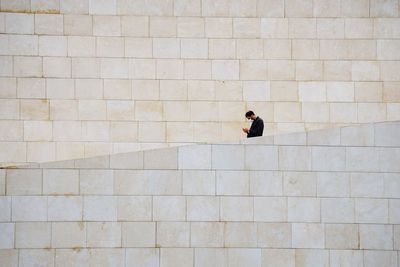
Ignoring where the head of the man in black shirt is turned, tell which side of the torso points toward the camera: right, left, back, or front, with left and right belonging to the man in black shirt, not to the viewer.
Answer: left
